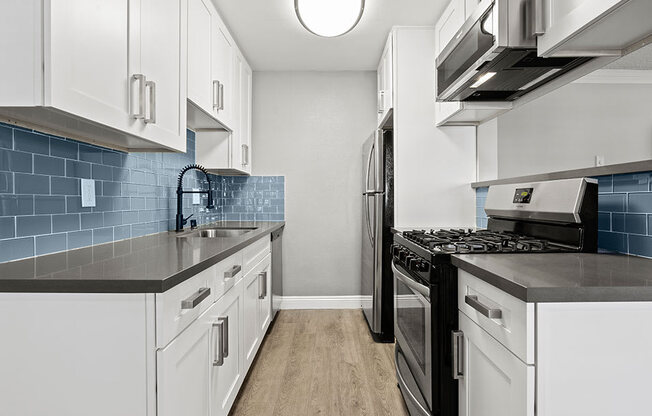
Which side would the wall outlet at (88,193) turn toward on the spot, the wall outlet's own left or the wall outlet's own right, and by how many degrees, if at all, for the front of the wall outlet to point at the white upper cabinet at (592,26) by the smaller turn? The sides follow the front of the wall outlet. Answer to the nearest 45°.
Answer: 0° — it already faces it

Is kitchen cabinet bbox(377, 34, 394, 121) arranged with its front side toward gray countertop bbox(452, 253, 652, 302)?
no

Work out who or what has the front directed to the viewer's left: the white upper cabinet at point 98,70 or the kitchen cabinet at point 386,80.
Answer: the kitchen cabinet

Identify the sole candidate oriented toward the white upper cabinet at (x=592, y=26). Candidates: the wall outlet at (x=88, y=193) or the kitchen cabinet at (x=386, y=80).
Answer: the wall outlet

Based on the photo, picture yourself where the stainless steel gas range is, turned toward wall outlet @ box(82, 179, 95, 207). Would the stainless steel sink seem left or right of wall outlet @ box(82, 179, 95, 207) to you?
right

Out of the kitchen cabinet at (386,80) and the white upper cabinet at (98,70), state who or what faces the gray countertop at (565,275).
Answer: the white upper cabinet

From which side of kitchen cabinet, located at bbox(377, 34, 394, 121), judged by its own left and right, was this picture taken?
left

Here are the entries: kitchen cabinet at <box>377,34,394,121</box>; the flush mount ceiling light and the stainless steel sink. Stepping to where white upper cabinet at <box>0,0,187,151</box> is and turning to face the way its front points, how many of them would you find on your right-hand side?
0

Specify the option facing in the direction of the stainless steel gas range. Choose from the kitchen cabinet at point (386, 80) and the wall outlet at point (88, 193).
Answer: the wall outlet

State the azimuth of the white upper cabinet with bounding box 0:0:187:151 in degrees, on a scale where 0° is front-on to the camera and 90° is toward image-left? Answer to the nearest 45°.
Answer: approximately 315°

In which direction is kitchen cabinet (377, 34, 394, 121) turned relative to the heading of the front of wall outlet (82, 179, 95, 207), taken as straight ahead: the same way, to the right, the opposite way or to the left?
the opposite way

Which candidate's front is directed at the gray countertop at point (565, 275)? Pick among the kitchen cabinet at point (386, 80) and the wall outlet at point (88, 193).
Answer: the wall outlet

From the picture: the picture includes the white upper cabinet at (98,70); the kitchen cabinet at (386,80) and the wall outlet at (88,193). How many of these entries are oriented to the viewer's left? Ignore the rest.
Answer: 1
